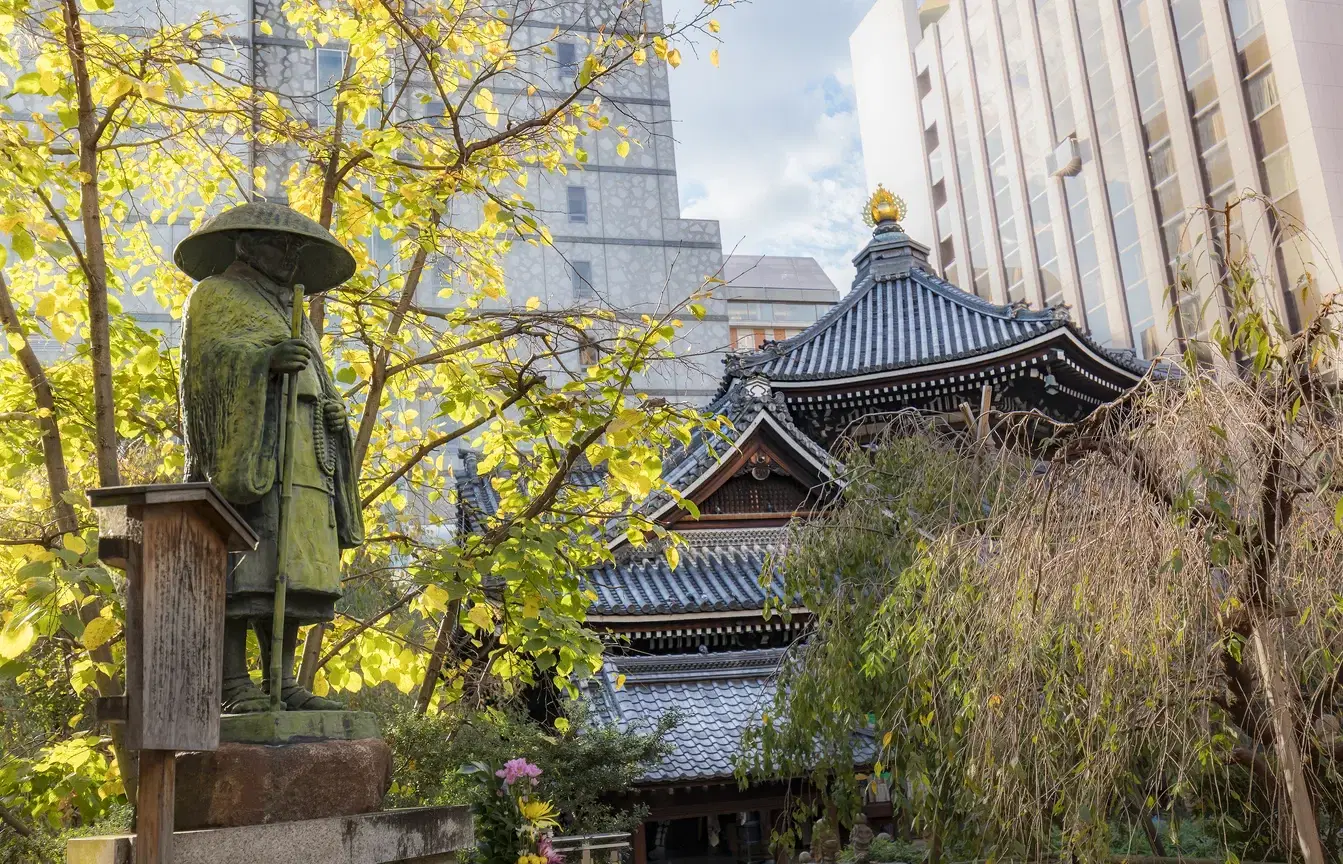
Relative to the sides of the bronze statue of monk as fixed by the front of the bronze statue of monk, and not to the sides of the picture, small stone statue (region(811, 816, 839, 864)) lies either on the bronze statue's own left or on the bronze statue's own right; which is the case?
on the bronze statue's own left

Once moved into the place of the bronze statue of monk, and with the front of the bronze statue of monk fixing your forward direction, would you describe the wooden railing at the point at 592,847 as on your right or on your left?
on your left

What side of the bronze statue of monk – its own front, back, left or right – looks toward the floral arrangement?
front

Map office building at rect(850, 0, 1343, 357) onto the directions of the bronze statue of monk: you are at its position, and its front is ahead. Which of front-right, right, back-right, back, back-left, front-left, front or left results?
left

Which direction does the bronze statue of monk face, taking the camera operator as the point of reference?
facing the viewer and to the right of the viewer

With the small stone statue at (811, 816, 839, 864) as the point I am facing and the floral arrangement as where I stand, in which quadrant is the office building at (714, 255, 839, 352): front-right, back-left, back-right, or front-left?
front-left
